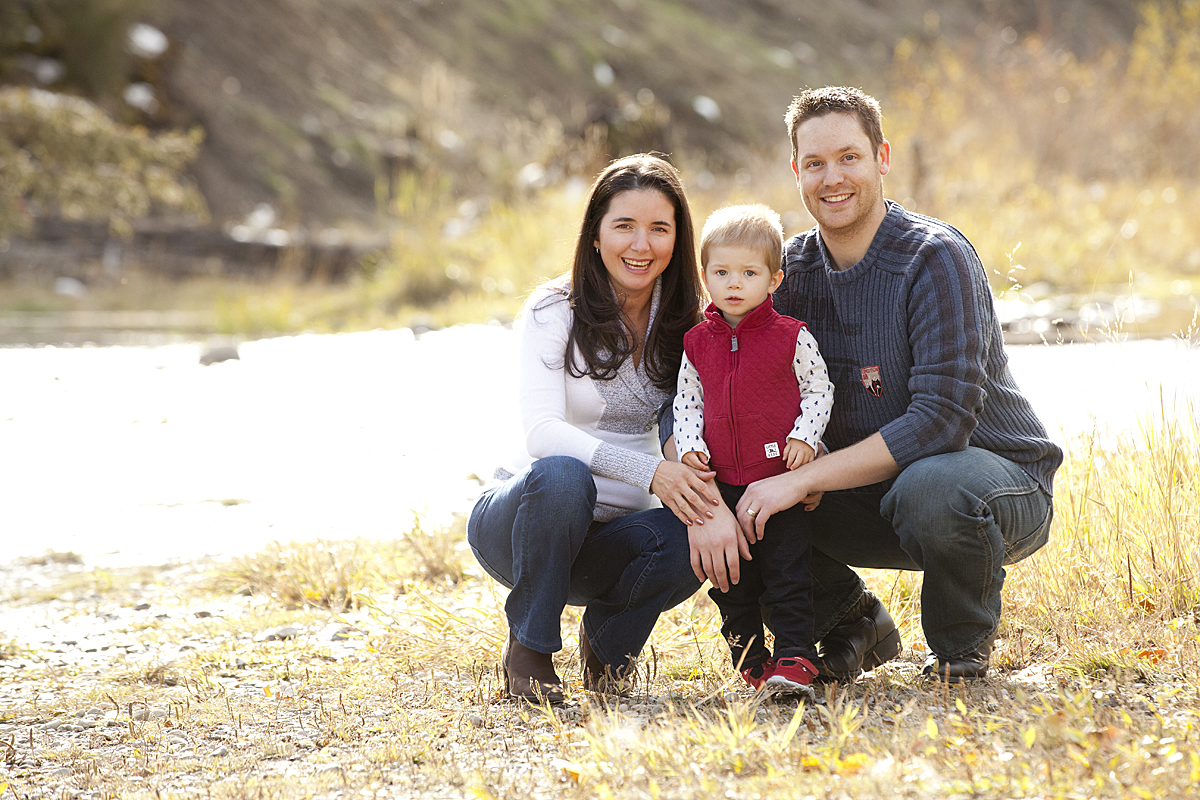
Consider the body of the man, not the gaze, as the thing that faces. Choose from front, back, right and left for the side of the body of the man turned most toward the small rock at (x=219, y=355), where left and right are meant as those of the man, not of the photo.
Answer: right

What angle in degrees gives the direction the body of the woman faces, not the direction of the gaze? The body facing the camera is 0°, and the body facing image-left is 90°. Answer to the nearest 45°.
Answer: approximately 315°

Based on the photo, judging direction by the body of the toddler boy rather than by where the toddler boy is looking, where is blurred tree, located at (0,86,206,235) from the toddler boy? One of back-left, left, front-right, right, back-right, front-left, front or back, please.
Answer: back-right

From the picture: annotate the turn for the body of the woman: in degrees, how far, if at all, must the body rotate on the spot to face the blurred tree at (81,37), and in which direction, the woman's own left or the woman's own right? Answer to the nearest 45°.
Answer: approximately 180°

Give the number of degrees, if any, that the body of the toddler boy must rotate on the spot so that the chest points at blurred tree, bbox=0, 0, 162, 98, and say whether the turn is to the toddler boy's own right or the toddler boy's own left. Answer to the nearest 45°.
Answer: approximately 135° to the toddler boy's own right

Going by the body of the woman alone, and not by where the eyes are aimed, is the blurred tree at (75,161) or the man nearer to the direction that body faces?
the man

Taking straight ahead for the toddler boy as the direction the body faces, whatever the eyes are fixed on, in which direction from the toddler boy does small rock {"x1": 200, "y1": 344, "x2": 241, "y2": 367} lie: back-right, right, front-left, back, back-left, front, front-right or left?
back-right
